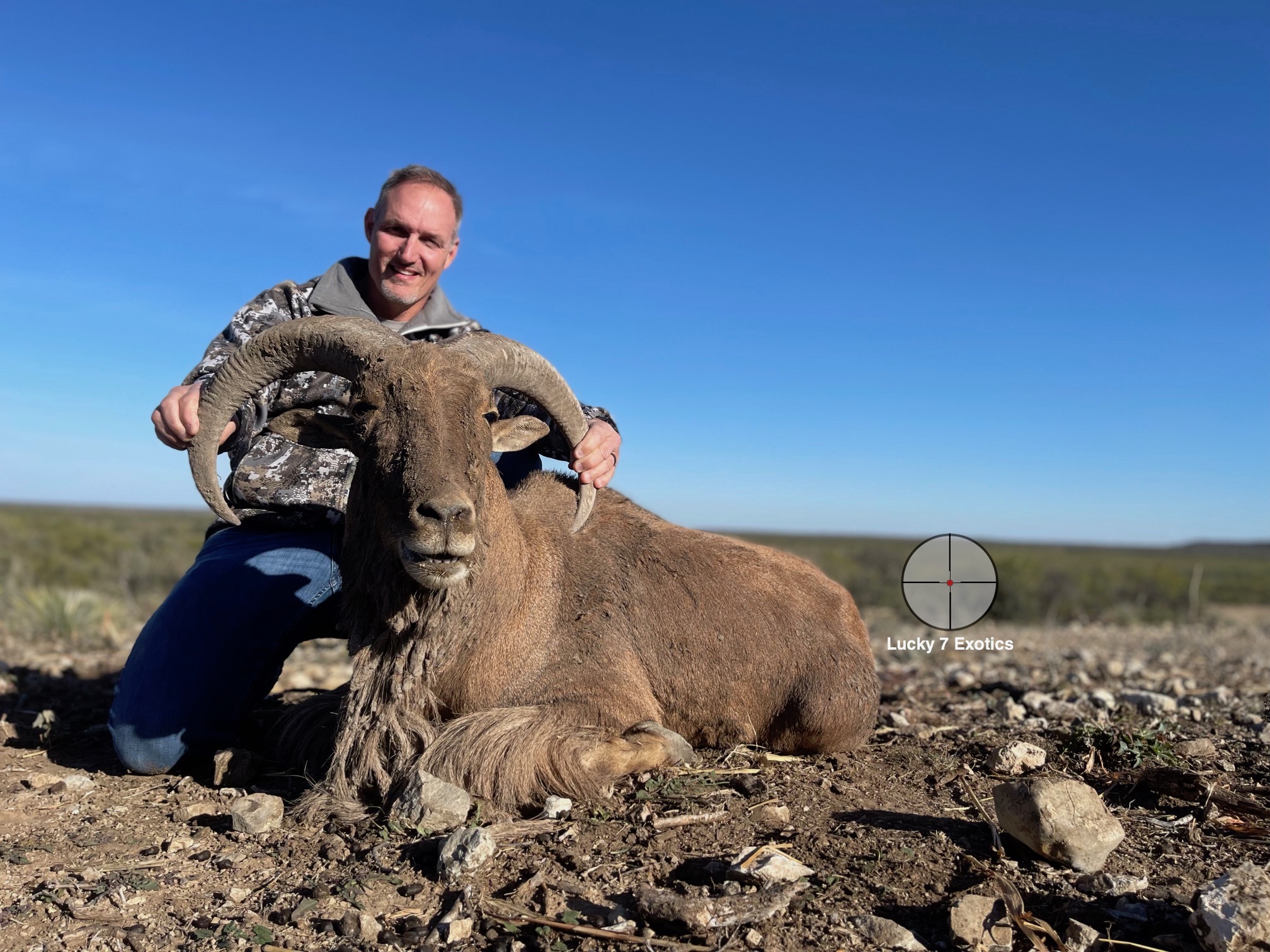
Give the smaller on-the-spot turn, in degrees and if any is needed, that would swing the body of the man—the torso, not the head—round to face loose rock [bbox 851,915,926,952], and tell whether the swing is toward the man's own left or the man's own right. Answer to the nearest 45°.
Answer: approximately 45° to the man's own left

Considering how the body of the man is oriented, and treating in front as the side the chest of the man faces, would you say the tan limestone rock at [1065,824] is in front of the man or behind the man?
in front

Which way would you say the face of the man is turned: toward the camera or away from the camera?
toward the camera

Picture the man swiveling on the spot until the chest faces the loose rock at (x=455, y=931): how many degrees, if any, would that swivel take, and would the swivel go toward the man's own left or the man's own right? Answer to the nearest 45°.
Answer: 0° — they already face it

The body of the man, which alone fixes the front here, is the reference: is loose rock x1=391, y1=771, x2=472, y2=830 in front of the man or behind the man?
in front

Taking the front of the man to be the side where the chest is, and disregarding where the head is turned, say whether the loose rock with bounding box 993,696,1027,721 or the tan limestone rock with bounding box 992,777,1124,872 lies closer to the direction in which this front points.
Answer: the tan limestone rock

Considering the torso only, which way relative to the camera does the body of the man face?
toward the camera

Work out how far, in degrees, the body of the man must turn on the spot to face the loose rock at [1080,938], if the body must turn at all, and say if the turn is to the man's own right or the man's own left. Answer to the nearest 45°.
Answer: approximately 45° to the man's own left

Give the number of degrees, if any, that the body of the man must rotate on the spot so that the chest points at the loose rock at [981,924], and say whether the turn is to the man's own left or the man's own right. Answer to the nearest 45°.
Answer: approximately 45° to the man's own left

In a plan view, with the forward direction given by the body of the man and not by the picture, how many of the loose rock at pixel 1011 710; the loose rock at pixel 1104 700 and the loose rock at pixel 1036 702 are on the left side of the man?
3
